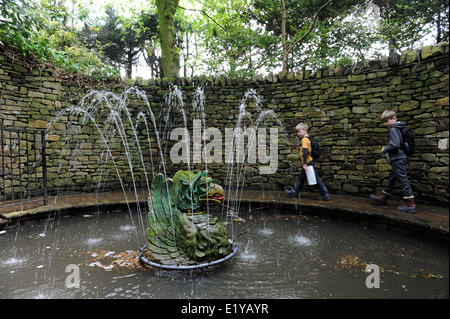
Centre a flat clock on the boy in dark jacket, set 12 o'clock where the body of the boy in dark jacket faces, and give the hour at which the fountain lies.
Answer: The fountain is roughly at 10 o'clock from the boy in dark jacket.

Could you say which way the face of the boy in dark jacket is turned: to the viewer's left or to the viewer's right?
to the viewer's left

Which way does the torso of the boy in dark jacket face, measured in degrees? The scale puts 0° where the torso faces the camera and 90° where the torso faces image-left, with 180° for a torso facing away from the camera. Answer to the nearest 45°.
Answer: approximately 90°

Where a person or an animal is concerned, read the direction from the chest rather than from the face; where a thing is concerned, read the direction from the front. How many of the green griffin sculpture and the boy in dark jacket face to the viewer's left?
1

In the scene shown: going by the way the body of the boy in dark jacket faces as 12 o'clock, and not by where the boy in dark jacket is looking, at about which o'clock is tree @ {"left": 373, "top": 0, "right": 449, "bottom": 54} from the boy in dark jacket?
The tree is roughly at 3 o'clock from the boy in dark jacket.

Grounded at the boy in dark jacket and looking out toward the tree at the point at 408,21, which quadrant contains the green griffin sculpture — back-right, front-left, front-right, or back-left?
back-left

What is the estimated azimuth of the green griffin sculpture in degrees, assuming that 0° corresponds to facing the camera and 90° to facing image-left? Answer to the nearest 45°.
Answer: approximately 270°

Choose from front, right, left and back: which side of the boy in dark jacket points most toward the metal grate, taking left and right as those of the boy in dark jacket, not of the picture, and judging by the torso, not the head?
front

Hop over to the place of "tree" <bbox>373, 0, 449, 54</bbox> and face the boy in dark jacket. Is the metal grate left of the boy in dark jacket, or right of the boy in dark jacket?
right

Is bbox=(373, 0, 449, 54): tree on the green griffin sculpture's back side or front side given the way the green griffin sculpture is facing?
on the front side

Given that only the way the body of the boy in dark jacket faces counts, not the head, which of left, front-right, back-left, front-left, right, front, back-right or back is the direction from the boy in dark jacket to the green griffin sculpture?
front-left

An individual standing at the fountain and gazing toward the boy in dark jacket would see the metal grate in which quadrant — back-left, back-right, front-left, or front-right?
back-left
